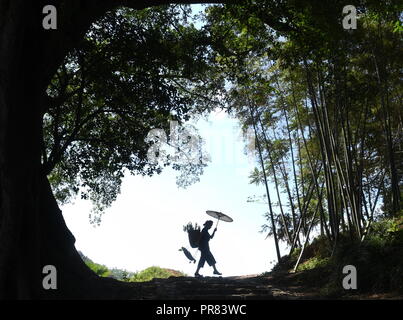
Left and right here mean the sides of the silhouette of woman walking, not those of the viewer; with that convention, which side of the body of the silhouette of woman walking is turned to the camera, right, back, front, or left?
right

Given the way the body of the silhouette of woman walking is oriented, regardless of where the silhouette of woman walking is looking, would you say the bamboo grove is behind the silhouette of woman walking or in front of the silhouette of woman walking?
in front
